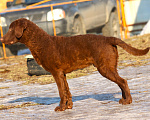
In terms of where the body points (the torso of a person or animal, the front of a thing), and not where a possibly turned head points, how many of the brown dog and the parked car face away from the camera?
0

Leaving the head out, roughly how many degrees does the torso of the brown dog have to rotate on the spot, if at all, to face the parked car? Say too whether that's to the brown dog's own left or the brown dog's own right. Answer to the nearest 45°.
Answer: approximately 90° to the brown dog's own right

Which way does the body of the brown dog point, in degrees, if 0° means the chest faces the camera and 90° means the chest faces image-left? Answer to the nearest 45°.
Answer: approximately 90°
